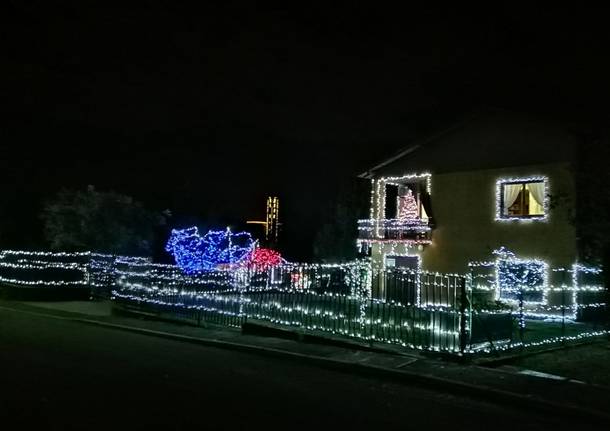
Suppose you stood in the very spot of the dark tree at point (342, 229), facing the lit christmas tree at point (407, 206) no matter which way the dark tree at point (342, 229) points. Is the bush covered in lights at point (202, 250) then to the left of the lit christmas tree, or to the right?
right

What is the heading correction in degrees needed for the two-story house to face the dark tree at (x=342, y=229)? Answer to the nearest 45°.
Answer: approximately 90° to its right

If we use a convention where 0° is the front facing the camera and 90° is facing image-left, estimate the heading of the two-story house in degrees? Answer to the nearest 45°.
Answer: approximately 45°

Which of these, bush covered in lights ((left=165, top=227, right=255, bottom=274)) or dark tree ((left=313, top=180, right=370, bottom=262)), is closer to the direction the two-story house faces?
the bush covered in lights

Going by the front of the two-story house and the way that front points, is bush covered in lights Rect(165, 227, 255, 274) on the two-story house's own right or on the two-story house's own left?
on the two-story house's own right

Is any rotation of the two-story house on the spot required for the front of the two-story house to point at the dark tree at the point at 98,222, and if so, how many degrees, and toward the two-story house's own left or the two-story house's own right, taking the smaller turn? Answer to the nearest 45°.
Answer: approximately 90° to the two-story house's own right

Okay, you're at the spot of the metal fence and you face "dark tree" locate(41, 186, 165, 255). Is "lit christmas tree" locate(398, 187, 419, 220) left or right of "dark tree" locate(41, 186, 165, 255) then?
right
